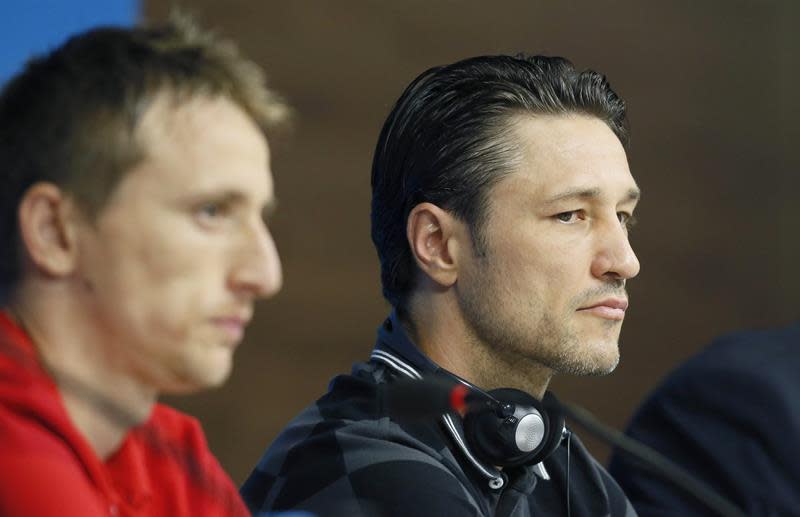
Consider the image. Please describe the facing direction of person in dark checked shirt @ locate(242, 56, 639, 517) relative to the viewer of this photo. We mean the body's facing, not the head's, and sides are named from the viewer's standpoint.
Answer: facing the viewer and to the right of the viewer

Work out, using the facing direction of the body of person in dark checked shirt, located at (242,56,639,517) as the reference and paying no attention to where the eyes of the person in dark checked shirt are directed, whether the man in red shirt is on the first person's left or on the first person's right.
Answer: on the first person's right

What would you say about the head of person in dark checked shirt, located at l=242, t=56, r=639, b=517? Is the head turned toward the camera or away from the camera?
toward the camera
